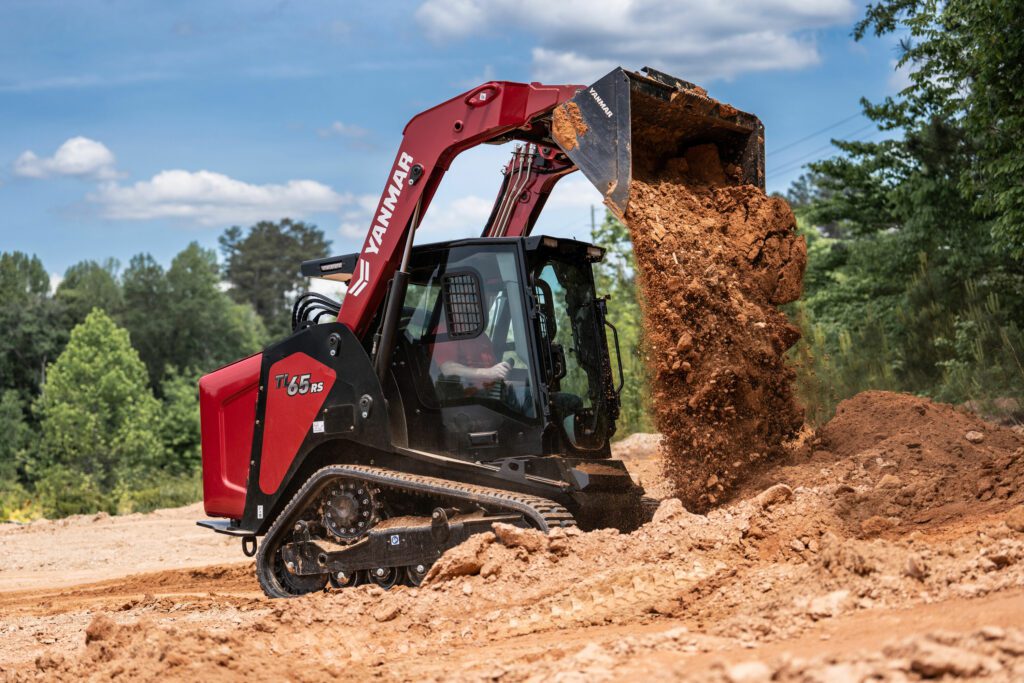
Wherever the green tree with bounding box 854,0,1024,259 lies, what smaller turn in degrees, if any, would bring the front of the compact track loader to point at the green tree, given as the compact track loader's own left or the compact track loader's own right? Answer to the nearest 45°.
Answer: approximately 90° to the compact track loader's own left

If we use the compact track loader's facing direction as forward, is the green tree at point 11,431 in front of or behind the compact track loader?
behind

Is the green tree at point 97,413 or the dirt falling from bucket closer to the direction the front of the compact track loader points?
the dirt falling from bucket

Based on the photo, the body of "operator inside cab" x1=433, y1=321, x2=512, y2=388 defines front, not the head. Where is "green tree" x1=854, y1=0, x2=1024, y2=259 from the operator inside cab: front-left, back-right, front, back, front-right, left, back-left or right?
left

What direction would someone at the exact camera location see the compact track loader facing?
facing the viewer and to the right of the viewer
